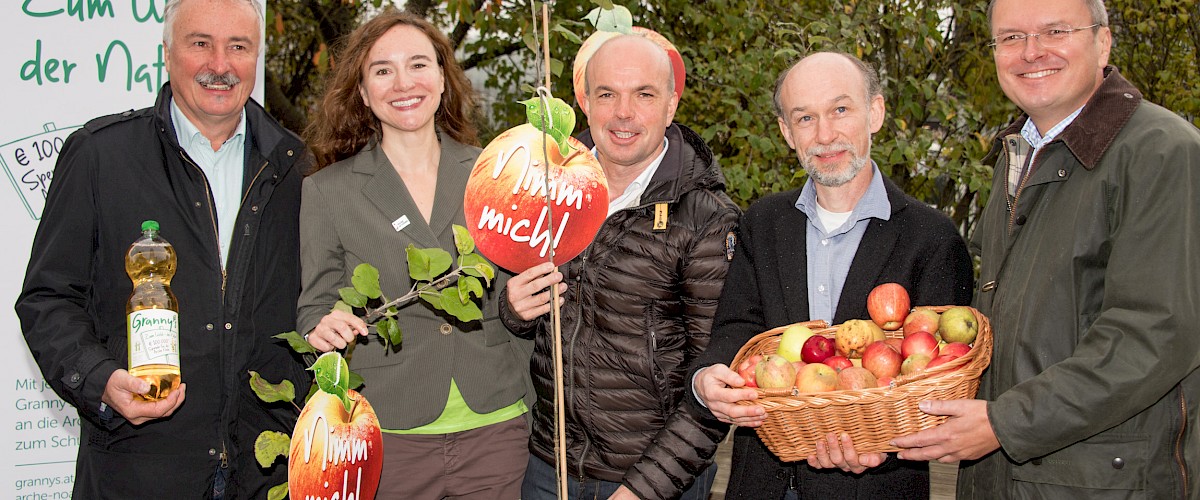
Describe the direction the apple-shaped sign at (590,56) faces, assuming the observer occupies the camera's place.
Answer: facing the viewer

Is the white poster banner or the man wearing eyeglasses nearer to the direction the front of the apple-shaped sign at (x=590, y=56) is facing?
the man wearing eyeglasses

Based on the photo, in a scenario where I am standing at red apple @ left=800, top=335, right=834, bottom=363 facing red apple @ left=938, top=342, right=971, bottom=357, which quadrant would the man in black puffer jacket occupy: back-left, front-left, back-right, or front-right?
back-left

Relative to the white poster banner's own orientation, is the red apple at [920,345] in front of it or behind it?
in front

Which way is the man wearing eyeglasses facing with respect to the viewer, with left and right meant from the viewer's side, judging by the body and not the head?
facing the viewer and to the left of the viewer

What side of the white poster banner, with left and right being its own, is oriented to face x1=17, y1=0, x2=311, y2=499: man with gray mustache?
front

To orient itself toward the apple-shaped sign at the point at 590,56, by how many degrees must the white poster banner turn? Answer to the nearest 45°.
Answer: approximately 45° to its left

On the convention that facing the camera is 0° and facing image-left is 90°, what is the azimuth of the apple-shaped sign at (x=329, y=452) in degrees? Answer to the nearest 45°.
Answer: approximately 0°

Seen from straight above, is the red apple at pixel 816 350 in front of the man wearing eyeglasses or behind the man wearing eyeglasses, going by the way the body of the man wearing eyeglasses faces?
in front

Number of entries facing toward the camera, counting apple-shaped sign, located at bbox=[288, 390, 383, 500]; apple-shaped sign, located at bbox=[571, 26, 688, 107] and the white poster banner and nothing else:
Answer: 3

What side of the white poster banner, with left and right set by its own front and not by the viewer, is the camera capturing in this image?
front

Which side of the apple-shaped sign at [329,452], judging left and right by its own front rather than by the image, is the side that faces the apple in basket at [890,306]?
left
